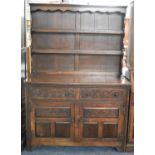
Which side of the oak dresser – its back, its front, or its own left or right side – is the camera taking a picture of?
front
